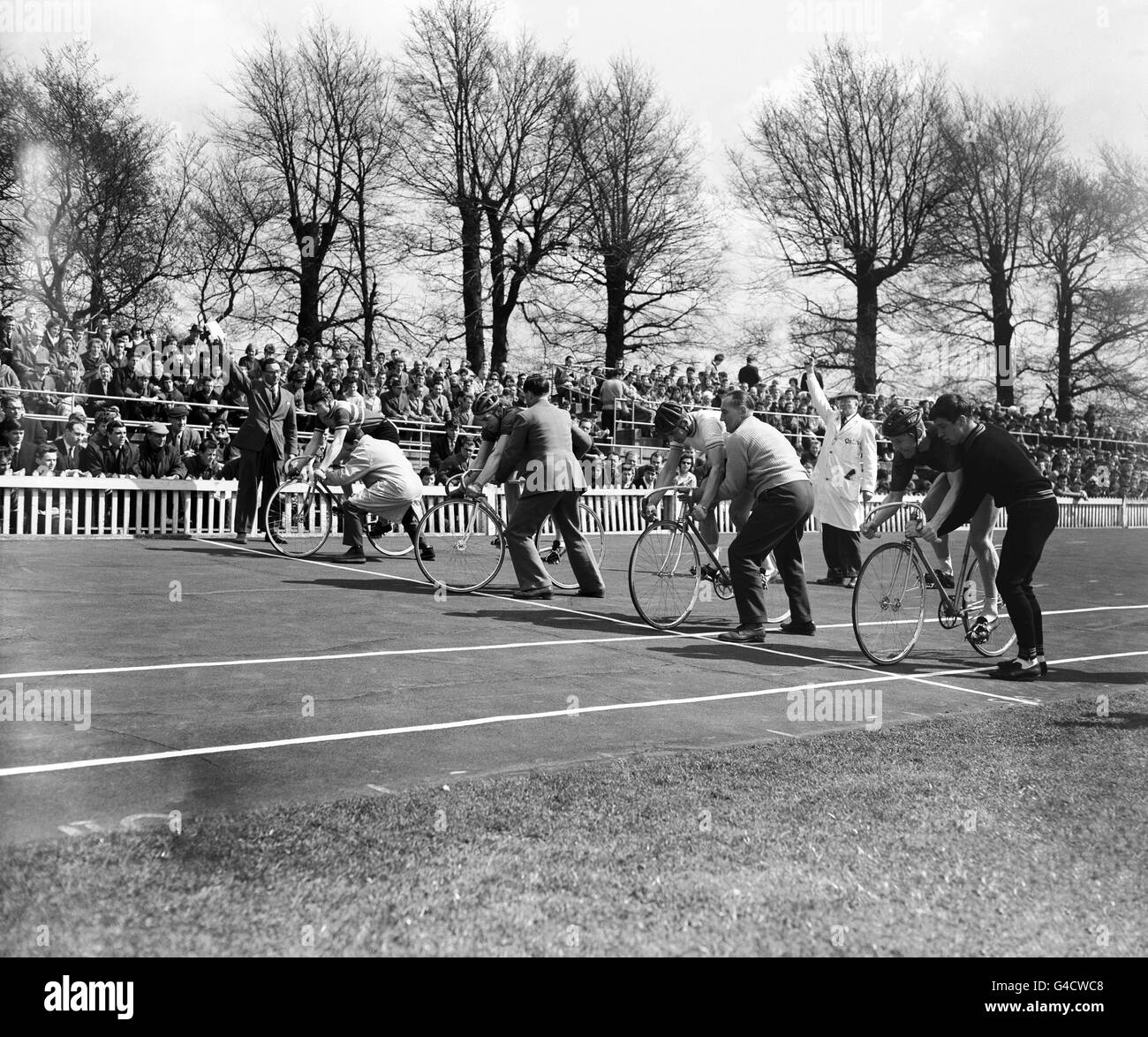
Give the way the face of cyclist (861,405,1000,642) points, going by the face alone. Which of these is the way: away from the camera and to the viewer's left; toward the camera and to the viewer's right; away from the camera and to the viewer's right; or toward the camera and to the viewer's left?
toward the camera and to the viewer's left

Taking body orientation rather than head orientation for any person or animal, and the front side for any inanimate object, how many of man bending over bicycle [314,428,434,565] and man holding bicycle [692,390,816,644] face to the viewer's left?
2

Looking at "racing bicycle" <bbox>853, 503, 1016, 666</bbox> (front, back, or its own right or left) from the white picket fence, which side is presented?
right

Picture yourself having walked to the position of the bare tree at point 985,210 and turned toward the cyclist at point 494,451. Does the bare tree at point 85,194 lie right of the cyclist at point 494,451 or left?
right

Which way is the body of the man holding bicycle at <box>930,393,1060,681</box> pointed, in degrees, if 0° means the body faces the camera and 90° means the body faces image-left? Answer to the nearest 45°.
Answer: approximately 90°

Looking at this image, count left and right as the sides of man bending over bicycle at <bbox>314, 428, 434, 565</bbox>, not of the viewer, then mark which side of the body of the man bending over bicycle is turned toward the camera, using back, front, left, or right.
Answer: left

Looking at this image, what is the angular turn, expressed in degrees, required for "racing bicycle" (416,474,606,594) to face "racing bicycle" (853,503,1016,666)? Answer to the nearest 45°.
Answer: approximately 90° to its left

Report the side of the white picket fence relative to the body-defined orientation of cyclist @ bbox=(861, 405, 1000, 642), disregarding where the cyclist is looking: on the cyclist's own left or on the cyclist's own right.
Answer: on the cyclist's own right

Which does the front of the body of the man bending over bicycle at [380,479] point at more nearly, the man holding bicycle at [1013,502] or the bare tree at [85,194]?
the bare tree

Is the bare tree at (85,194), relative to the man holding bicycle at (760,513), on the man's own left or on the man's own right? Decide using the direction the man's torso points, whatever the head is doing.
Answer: on the man's own right

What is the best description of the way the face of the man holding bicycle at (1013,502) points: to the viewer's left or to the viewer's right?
to the viewer's left

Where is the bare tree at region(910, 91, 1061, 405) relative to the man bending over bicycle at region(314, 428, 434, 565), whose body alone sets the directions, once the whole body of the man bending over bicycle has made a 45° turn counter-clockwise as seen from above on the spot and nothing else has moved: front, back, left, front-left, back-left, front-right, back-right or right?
back

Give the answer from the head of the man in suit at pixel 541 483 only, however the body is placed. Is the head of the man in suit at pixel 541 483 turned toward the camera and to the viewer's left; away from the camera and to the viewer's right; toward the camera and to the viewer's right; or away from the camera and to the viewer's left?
away from the camera and to the viewer's left

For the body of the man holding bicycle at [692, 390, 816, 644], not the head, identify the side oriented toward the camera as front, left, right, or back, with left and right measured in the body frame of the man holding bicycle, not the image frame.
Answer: left

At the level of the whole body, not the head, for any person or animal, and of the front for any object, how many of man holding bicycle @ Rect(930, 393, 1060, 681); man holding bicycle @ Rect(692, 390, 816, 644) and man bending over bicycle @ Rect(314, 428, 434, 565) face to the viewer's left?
3
